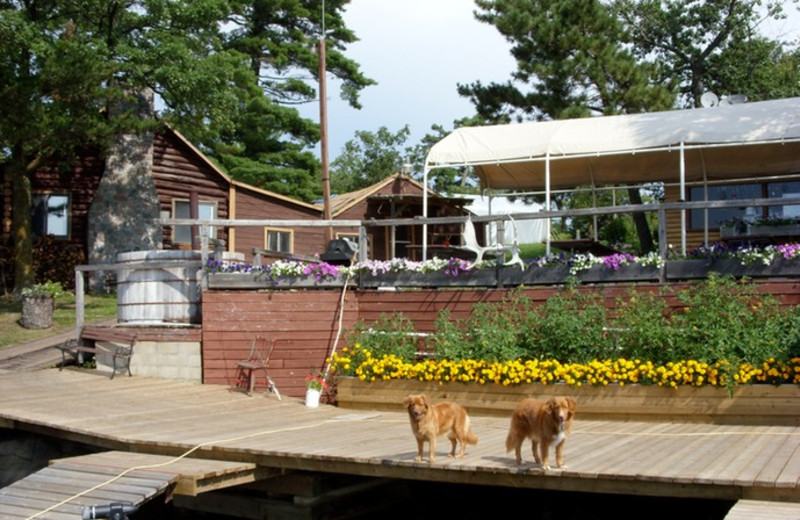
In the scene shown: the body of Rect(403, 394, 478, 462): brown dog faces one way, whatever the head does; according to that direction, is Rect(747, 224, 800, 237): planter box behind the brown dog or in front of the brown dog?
behind

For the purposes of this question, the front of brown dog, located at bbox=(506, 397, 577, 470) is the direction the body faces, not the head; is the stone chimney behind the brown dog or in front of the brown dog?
behind

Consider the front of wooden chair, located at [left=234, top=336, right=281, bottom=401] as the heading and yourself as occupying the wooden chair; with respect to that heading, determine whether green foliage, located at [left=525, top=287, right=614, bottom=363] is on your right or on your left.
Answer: on your left

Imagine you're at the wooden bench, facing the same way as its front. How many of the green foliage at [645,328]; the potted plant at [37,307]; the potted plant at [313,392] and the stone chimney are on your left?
2

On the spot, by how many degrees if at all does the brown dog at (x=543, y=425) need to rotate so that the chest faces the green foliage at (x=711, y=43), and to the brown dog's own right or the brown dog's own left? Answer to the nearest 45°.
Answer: approximately 135° to the brown dog's own left

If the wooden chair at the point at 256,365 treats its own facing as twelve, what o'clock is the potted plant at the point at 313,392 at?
The potted plant is roughly at 9 o'clock from the wooden chair.

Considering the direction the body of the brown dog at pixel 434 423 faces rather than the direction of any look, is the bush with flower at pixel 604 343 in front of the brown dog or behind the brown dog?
behind

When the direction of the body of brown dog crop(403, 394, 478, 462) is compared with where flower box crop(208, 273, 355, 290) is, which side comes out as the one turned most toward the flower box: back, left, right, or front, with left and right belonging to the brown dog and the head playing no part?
right
